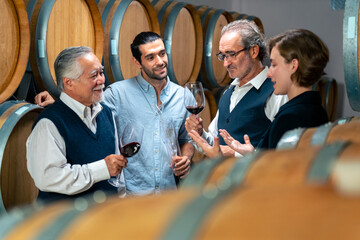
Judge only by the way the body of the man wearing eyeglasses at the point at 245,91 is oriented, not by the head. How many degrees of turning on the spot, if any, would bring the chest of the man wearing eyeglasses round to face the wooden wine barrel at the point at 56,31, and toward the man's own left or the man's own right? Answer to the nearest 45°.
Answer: approximately 45° to the man's own right

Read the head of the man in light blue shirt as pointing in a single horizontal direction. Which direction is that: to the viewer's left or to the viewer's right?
to the viewer's right

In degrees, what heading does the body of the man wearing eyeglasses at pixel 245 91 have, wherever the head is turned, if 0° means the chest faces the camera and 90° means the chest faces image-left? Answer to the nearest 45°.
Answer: approximately 45°

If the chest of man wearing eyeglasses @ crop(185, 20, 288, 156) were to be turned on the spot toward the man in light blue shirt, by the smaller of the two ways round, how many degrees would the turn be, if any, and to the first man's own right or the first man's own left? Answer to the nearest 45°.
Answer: approximately 45° to the first man's own right

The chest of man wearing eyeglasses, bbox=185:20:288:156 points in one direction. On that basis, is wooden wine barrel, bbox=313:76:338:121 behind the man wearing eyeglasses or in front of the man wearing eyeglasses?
behind

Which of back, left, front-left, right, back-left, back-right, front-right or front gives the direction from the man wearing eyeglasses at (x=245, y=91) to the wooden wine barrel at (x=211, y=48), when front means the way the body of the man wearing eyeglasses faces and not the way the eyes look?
back-right

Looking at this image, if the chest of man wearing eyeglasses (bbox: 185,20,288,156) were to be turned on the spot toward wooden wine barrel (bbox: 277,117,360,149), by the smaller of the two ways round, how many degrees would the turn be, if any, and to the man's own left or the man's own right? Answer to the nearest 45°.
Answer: approximately 45° to the man's own left
